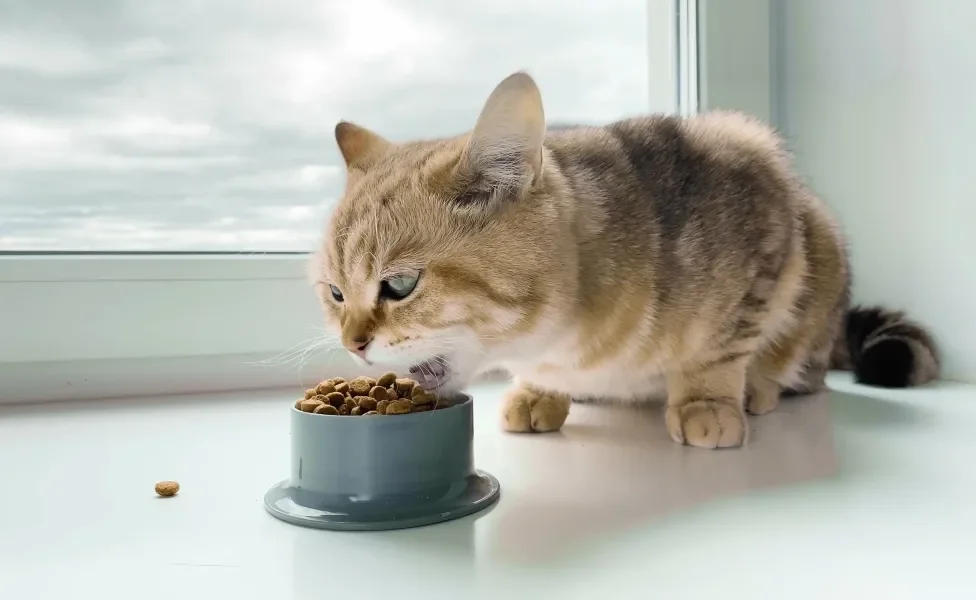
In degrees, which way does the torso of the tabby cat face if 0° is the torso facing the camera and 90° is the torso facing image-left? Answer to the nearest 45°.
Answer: approximately 45°

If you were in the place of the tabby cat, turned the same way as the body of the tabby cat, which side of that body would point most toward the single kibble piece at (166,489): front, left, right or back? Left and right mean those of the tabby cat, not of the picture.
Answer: front

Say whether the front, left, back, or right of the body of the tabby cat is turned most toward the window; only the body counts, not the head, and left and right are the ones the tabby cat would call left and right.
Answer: right
